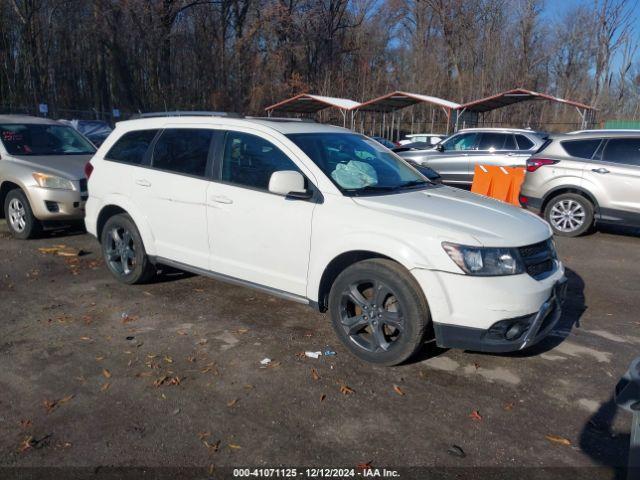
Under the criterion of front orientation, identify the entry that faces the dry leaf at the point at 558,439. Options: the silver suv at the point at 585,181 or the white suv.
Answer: the white suv

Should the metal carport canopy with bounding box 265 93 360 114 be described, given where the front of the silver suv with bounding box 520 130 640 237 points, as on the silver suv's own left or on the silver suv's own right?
on the silver suv's own left

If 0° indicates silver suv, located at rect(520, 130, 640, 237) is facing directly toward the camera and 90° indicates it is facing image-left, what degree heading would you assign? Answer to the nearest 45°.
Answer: approximately 270°

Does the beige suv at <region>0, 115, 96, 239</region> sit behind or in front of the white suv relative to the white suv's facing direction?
behind

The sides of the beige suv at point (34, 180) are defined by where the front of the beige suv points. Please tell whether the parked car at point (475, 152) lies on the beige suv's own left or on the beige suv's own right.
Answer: on the beige suv's own left

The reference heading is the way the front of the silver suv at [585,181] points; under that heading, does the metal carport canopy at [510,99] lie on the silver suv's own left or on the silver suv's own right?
on the silver suv's own left

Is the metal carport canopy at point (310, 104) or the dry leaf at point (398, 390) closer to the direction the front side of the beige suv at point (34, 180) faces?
the dry leaf

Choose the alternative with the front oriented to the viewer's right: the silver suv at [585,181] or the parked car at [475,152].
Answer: the silver suv

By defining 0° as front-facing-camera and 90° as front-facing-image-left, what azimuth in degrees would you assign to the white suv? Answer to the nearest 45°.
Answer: approximately 315°

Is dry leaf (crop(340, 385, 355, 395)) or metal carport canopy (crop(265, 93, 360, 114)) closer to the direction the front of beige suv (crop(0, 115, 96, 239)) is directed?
the dry leaf

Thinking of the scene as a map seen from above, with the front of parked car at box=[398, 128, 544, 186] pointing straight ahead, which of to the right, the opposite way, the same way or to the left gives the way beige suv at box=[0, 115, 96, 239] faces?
the opposite way

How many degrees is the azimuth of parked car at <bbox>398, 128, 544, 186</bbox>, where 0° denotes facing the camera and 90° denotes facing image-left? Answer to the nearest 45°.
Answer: approximately 90°
